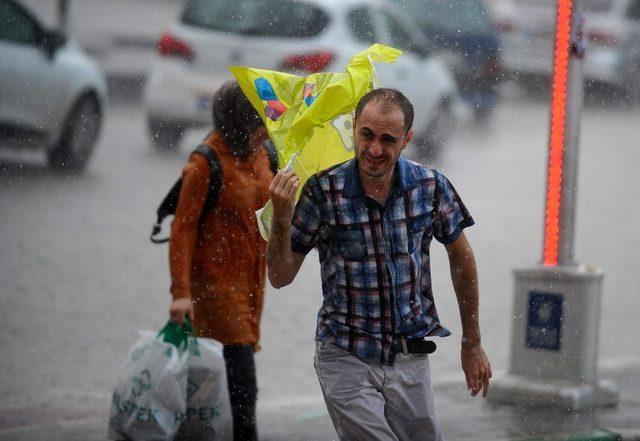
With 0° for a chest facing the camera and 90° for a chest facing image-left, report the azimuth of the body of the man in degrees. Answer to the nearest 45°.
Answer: approximately 0°

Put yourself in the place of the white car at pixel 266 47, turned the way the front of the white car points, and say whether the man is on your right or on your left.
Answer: on your right

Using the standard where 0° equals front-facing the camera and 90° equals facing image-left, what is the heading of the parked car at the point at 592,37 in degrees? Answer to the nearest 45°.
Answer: approximately 225°

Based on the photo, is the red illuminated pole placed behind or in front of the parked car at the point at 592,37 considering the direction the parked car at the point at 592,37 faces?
behind

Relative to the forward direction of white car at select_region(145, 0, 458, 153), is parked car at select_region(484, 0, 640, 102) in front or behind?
in front

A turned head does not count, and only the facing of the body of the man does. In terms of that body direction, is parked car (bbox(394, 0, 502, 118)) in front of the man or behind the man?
behind

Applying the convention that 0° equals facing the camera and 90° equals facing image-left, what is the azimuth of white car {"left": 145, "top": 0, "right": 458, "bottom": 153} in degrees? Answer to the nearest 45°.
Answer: approximately 225°

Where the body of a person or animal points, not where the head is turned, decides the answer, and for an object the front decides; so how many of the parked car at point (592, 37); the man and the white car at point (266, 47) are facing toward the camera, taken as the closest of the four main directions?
1

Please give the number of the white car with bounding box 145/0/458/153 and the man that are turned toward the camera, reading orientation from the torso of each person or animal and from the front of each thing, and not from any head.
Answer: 1
